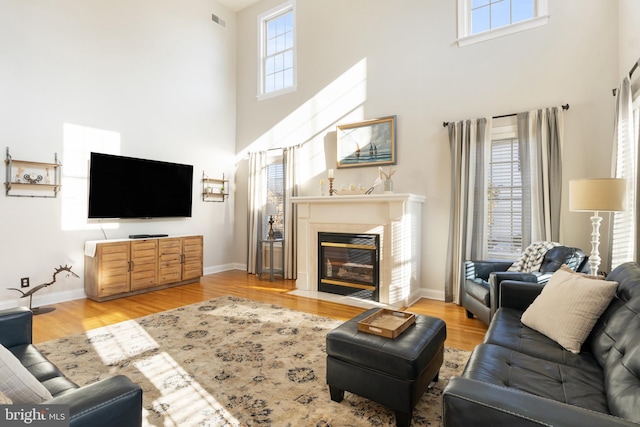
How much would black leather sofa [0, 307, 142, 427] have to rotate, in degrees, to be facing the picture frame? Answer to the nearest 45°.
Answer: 0° — it already faces it

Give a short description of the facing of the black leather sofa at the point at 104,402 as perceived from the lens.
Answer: facing away from the viewer and to the right of the viewer

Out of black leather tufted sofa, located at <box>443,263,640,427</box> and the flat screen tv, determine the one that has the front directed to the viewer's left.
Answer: the black leather tufted sofa

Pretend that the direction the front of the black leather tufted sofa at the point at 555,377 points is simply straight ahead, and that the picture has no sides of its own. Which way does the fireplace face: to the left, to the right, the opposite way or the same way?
to the left

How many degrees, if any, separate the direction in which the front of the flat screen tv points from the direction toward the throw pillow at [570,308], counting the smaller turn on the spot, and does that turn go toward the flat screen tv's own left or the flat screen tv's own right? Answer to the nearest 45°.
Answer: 0° — it already faces it

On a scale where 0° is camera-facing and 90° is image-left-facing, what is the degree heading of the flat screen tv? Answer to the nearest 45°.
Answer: approximately 315°

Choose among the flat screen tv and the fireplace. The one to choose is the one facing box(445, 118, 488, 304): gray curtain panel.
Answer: the flat screen tv

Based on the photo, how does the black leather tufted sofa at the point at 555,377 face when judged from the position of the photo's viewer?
facing to the left of the viewer

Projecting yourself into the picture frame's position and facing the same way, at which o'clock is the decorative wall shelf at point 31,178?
The decorative wall shelf is roughly at 1 o'clock from the picture frame.
